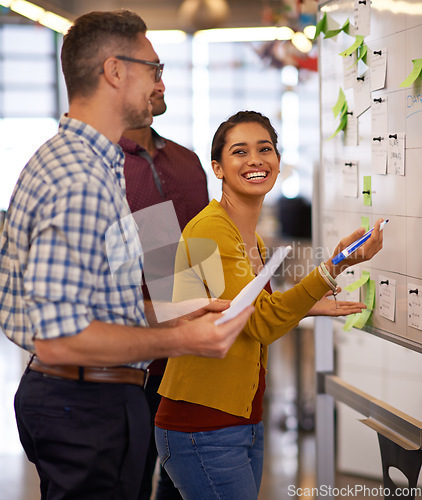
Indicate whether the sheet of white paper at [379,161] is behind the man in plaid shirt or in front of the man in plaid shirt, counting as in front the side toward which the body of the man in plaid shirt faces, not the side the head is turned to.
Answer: in front

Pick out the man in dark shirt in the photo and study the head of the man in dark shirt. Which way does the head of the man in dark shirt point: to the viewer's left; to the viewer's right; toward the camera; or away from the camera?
to the viewer's right

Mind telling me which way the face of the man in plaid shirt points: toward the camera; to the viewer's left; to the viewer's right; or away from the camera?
to the viewer's right

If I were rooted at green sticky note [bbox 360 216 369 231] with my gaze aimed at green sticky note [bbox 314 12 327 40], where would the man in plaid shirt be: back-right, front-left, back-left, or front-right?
back-left

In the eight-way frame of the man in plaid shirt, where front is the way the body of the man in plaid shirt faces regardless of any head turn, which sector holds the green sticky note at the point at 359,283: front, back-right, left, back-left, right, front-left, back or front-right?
front-left

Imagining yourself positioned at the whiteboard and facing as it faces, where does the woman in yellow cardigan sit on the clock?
The woman in yellow cardigan is roughly at 12 o'clock from the whiteboard.

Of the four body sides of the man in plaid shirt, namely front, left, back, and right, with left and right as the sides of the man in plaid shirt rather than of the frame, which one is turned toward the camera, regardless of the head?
right

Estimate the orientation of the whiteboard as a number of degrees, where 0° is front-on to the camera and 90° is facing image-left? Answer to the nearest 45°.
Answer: approximately 45°
